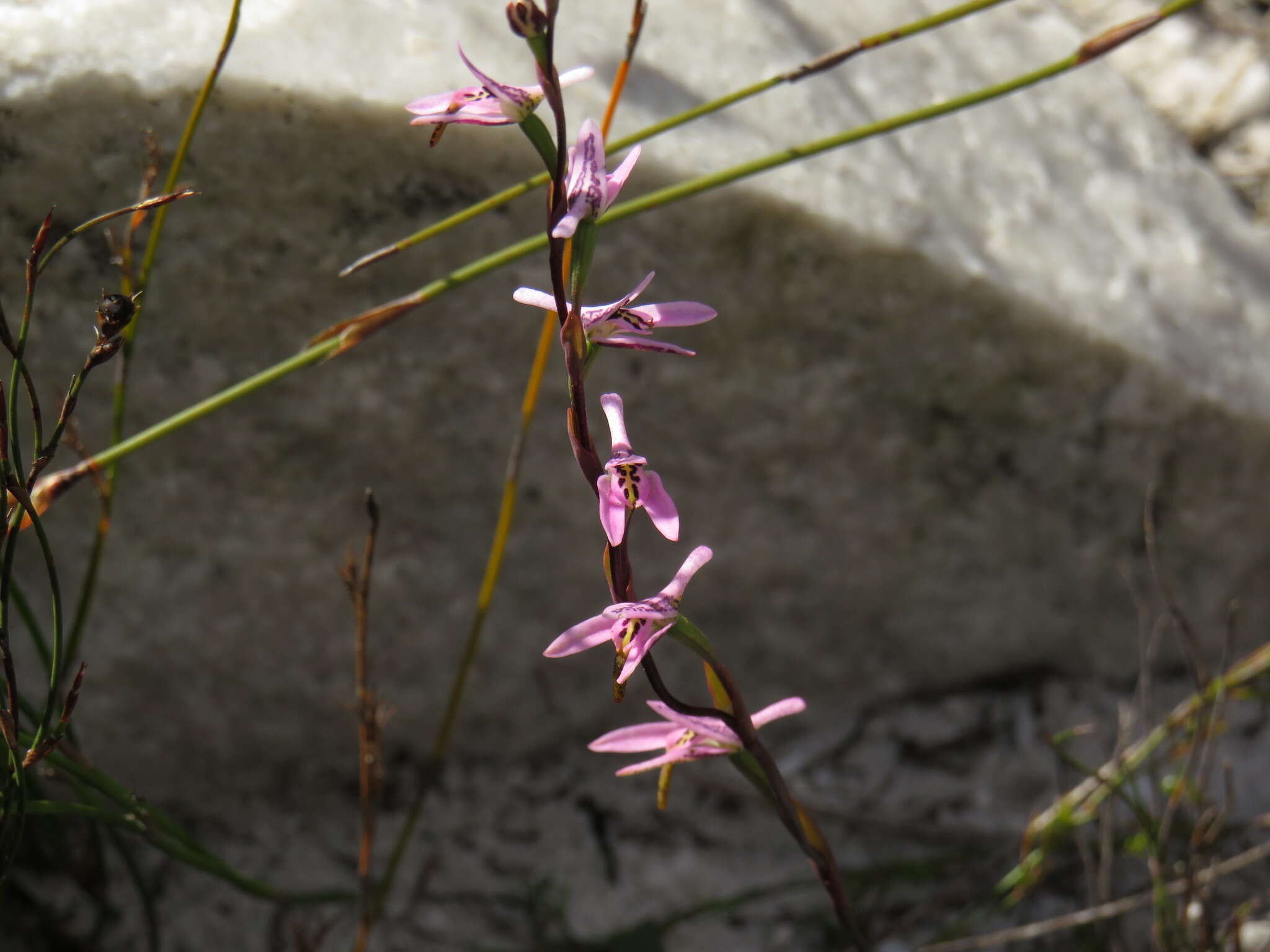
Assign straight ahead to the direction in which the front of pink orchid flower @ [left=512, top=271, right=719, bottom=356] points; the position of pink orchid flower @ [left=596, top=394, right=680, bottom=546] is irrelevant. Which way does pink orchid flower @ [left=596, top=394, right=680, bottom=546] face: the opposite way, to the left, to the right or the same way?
to the right

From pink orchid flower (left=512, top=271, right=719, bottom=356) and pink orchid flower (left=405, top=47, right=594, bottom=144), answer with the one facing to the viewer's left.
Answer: pink orchid flower (left=405, top=47, right=594, bottom=144)

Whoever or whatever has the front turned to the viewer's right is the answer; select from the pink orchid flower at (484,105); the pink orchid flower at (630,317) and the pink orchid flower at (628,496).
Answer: the pink orchid flower at (630,317)

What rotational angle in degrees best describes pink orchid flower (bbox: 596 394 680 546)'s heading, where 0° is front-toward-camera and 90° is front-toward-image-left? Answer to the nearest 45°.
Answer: approximately 0°

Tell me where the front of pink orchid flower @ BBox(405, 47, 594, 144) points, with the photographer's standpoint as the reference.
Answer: facing to the left of the viewer

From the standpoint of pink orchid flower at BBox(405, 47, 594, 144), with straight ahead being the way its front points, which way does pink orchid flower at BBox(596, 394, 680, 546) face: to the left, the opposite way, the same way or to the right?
to the left

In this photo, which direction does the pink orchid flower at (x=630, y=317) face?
to the viewer's right

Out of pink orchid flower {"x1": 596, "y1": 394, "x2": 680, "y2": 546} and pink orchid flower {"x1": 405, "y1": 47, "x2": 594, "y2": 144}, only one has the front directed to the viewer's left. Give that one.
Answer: pink orchid flower {"x1": 405, "y1": 47, "x2": 594, "y2": 144}

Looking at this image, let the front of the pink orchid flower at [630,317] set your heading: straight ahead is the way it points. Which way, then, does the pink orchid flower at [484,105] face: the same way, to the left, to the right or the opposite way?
the opposite way
